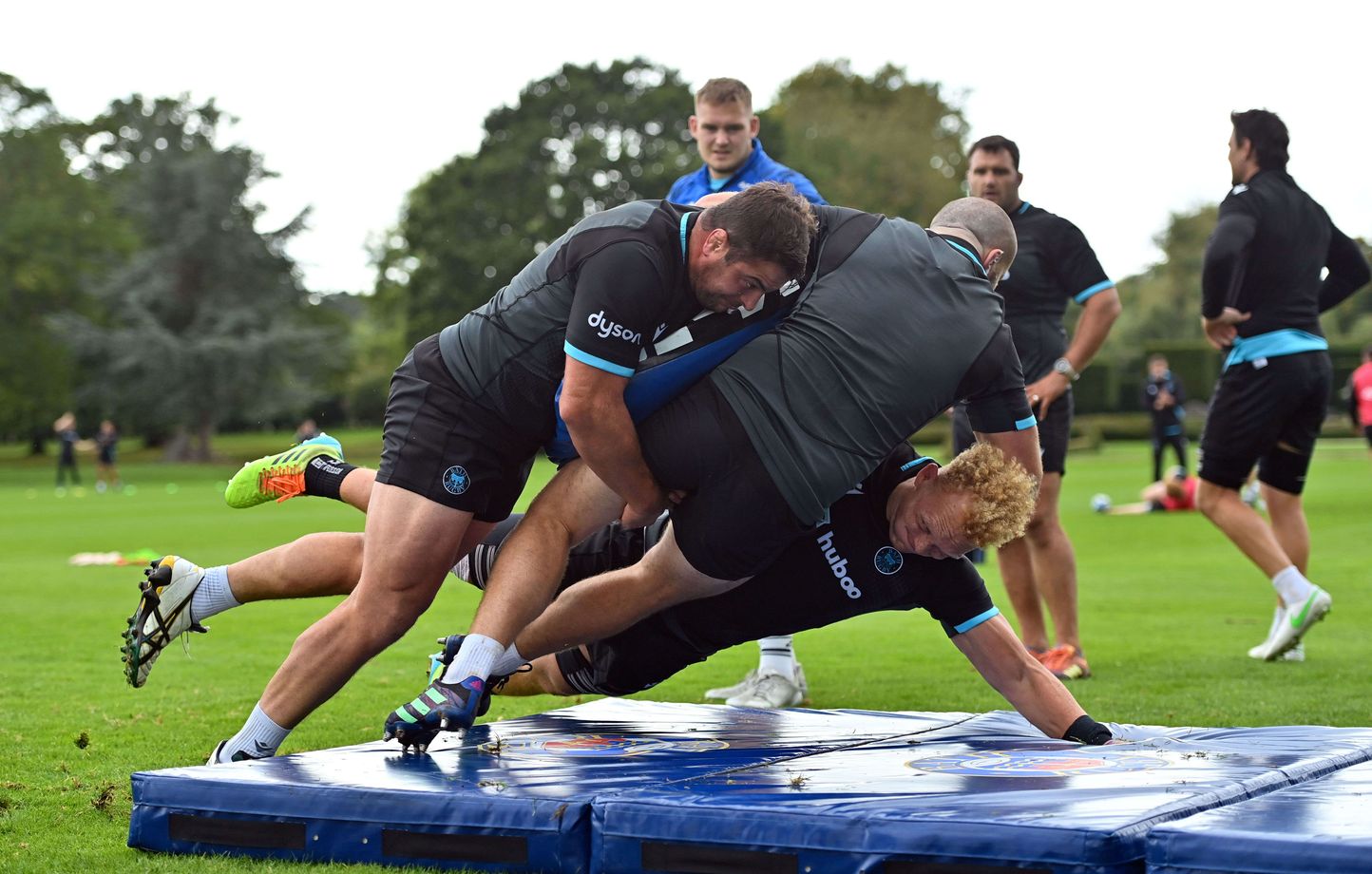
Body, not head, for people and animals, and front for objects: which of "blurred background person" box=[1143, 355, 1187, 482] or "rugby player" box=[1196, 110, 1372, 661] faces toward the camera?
the blurred background person

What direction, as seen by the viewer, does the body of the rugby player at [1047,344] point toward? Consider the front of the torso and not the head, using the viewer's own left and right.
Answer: facing the viewer and to the left of the viewer

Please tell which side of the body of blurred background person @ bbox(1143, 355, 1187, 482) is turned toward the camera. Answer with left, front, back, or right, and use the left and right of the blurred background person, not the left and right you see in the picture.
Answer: front

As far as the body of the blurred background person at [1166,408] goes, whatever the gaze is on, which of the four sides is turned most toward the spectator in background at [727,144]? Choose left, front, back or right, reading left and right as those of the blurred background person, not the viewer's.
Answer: front

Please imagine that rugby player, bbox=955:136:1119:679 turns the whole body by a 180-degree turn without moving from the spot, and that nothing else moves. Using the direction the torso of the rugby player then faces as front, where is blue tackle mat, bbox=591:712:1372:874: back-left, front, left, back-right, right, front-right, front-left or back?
back-right

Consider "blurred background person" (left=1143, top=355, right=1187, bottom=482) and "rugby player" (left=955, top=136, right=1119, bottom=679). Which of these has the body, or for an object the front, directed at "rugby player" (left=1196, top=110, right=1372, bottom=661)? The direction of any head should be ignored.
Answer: the blurred background person

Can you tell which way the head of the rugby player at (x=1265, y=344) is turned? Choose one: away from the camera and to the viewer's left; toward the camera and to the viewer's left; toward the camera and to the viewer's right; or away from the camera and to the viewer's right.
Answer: away from the camera and to the viewer's left

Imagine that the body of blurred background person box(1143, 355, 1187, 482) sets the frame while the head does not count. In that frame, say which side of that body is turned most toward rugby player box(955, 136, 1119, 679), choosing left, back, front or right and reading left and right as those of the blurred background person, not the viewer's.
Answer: front

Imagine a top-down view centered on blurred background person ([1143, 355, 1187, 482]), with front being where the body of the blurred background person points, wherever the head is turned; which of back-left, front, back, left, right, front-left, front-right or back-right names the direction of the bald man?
front

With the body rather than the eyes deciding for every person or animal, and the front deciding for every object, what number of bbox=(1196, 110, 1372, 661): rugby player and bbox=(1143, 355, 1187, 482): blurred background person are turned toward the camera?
1

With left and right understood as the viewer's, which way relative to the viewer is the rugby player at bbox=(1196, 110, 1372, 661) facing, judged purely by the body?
facing away from the viewer and to the left of the viewer

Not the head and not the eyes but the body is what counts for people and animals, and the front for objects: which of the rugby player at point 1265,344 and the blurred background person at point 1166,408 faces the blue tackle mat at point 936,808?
the blurred background person

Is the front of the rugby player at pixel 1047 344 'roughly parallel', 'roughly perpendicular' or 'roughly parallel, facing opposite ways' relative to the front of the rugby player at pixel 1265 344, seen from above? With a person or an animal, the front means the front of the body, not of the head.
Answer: roughly perpendicular

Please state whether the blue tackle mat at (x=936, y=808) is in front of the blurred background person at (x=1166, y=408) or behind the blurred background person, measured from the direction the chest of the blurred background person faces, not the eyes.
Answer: in front

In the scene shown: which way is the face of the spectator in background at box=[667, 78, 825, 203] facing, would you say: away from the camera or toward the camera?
toward the camera

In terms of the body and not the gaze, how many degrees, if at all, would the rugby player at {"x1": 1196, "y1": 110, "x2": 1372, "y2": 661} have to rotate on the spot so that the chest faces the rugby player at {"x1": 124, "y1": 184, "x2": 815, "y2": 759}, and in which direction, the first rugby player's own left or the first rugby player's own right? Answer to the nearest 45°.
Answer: approximately 90° to the first rugby player's own left

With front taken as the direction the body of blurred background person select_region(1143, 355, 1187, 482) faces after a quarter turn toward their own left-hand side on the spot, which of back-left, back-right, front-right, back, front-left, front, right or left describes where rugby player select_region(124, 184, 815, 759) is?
right
